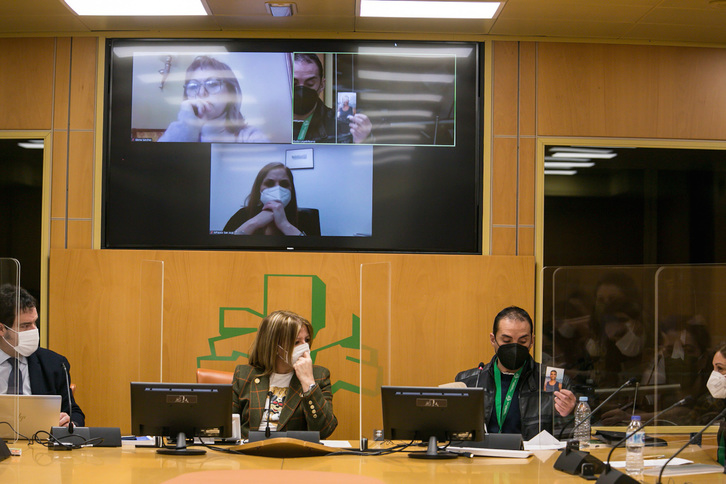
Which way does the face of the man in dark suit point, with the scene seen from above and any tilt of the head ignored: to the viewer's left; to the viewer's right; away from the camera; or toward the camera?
to the viewer's right

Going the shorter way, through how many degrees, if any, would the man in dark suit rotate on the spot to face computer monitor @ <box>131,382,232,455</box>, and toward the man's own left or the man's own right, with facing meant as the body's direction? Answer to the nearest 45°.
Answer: approximately 45° to the man's own left

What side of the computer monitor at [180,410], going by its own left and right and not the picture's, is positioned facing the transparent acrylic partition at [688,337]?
right

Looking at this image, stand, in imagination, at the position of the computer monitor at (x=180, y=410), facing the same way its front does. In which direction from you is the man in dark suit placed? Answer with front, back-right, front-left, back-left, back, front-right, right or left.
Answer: front-left

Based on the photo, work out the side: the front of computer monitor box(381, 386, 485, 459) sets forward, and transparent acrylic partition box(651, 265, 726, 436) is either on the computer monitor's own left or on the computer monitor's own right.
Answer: on the computer monitor's own right

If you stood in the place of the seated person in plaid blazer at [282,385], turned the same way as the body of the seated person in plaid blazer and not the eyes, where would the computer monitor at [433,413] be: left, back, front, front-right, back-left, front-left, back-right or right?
front-left

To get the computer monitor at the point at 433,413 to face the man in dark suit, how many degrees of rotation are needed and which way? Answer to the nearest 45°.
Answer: approximately 90° to its left

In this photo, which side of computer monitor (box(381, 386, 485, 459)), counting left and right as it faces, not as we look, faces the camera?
back

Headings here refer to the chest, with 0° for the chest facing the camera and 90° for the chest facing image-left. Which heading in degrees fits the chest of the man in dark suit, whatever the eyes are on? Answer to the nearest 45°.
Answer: approximately 0°

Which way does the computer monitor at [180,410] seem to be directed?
away from the camera
